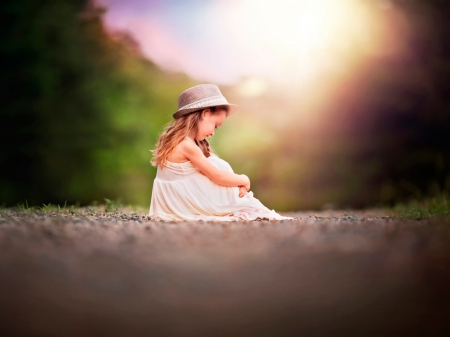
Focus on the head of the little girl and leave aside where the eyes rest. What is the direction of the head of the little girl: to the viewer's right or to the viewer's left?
to the viewer's right

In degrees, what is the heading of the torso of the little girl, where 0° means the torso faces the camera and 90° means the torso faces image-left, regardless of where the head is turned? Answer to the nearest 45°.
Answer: approximately 270°
